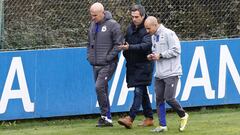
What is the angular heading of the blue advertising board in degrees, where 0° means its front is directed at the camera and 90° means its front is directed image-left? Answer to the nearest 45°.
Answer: approximately 0°

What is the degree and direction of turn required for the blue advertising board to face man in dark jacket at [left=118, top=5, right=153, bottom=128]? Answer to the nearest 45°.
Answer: approximately 45° to its left

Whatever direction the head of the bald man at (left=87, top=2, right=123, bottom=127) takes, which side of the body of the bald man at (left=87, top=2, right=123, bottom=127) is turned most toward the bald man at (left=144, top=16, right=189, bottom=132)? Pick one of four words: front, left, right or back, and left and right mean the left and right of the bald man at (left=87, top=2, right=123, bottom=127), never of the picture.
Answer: left
